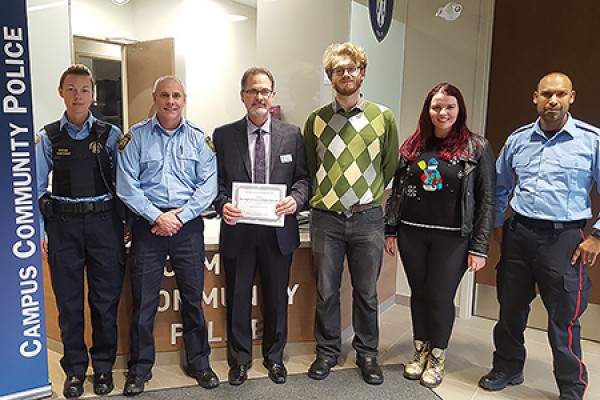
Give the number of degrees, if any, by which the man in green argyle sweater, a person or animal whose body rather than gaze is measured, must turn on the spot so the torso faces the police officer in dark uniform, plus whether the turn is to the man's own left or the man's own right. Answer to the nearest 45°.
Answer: approximately 90° to the man's own right

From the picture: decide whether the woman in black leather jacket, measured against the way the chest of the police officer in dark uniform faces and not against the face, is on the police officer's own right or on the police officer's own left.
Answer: on the police officer's own left

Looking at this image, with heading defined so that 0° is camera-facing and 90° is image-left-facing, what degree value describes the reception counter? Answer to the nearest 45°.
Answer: approximately 0°

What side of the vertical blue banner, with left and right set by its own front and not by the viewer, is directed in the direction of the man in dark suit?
left

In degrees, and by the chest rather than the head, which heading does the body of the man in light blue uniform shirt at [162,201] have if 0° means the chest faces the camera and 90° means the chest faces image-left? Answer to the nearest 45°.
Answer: approximately 0°

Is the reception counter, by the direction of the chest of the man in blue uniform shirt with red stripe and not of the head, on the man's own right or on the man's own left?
on the man's own right
